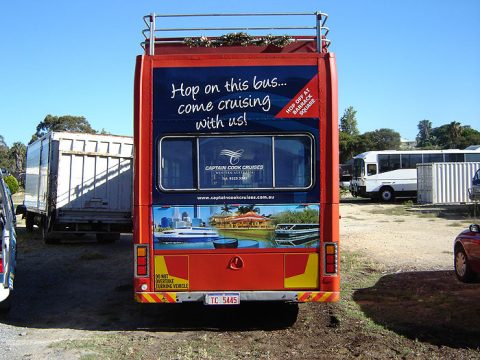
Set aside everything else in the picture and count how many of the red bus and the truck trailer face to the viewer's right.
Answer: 0

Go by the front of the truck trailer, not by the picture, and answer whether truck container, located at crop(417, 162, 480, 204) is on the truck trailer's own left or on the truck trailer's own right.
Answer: on the truck trailer's own right

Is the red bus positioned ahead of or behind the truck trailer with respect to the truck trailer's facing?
behind

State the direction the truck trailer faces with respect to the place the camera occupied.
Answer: facing away from the viewer and to the left of the viewer

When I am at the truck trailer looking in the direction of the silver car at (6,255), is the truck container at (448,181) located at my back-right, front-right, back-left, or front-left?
back-left

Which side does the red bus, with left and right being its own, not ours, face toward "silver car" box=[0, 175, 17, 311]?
left

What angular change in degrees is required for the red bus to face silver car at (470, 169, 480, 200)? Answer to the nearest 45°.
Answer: approximately 45° to its right

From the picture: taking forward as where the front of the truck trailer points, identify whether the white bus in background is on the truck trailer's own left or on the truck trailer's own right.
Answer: on the truck trailer's own right

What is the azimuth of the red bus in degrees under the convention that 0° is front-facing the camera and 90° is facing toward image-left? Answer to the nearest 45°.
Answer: approximately 180°
